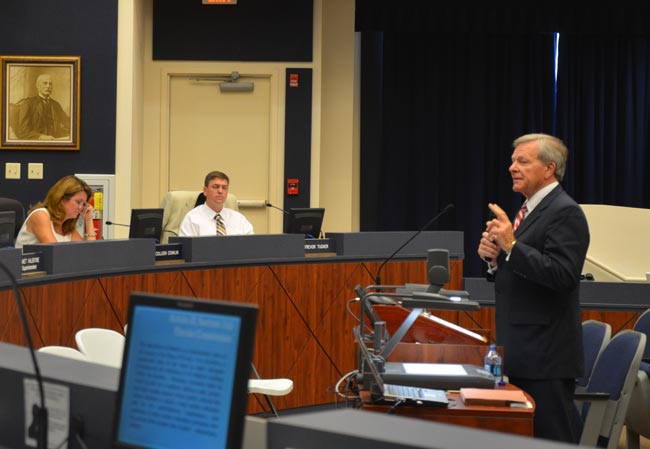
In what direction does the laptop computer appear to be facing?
to the viewer's right

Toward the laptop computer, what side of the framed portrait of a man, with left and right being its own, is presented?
front

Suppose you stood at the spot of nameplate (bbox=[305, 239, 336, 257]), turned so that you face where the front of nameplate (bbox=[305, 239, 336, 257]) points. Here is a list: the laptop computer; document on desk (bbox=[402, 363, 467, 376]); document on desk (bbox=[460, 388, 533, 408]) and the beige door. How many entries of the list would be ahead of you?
3

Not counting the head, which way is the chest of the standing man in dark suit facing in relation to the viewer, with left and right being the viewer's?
facing to the left of the viewer

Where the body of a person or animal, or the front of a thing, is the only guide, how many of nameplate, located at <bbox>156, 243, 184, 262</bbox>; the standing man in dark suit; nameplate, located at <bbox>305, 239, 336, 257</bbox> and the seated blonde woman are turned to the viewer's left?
1

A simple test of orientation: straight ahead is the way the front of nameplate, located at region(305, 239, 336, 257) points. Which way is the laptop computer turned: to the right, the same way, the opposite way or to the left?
to the left

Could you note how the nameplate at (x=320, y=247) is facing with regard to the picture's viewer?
facing the viewer

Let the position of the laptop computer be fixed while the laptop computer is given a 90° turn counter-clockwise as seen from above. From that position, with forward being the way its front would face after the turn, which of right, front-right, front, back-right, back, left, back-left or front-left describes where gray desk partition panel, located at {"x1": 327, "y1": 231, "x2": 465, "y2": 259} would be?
front

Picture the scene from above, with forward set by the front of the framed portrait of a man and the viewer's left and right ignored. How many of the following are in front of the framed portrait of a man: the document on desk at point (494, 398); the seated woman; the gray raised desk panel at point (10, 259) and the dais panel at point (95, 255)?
4

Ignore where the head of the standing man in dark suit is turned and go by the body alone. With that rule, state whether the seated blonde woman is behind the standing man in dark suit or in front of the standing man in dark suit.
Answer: in front

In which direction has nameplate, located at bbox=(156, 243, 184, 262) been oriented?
toward the camera

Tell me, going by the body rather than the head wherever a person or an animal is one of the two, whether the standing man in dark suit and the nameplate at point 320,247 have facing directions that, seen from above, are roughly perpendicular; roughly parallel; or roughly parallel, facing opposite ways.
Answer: roughly perpendicular

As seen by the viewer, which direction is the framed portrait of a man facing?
toward the camera

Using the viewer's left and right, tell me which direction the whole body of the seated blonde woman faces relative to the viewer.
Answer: facing the viewer and to the right of the viewer

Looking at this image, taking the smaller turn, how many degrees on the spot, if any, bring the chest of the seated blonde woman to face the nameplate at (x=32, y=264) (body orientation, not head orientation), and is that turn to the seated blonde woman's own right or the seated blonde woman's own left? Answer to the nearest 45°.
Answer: approximately 45° to the seated blonde woman's own right
